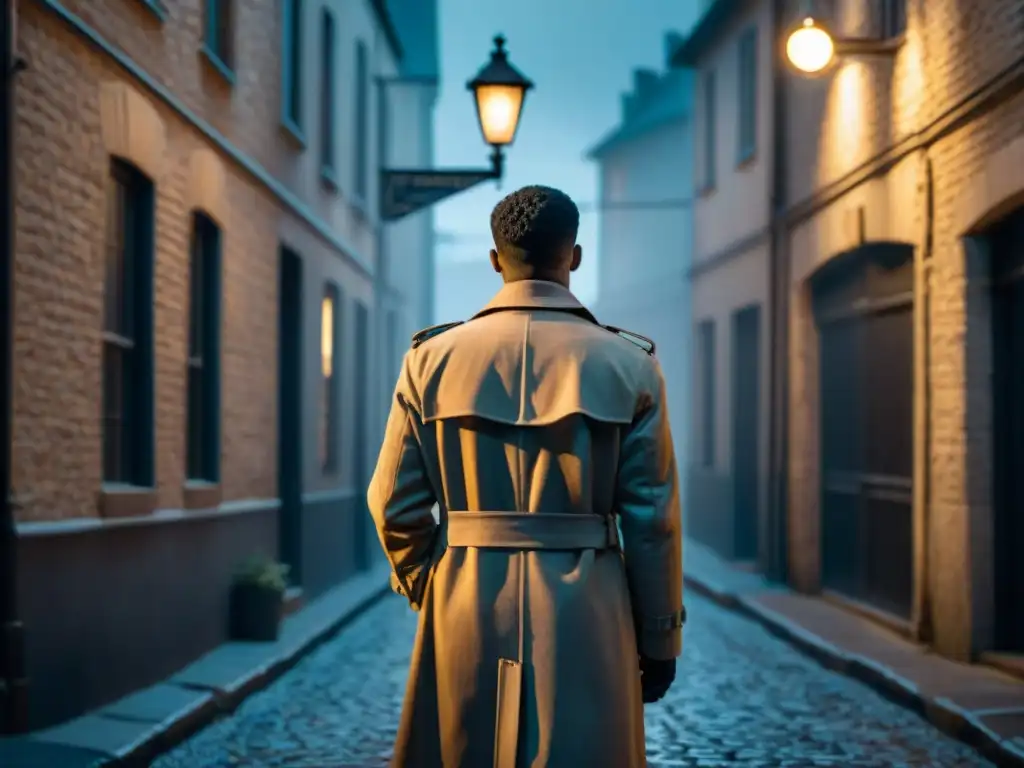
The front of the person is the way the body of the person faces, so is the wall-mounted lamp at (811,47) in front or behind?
in front

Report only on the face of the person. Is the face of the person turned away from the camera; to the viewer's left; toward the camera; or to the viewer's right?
away from the camera

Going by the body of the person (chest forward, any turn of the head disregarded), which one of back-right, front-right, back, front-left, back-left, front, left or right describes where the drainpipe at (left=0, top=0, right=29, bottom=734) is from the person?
front-left

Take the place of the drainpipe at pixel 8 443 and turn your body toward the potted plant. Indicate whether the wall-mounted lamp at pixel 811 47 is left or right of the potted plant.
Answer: right

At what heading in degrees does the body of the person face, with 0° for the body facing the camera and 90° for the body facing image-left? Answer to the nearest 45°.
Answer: approximately 180°

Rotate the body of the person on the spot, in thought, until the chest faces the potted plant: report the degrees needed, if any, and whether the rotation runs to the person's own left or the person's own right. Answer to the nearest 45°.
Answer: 0° — they already face it

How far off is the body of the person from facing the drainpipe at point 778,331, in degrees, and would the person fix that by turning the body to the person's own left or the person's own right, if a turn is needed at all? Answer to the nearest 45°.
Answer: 0° — they already face it
